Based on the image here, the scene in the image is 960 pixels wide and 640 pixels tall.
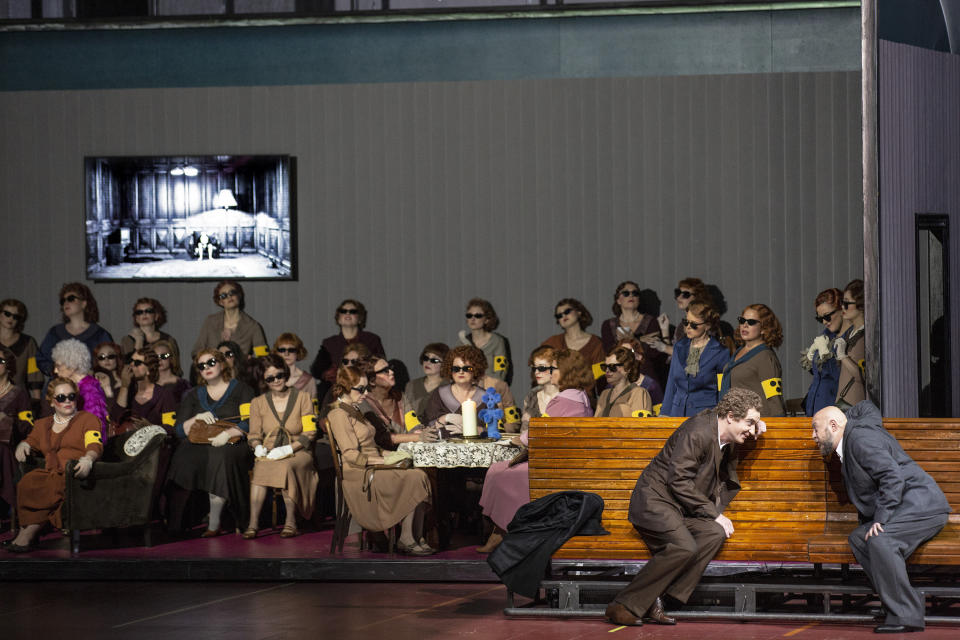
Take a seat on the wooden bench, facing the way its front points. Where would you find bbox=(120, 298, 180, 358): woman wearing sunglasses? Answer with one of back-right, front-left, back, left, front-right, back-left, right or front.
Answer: back-right

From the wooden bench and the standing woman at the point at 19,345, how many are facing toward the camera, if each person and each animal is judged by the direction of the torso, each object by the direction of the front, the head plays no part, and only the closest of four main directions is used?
2

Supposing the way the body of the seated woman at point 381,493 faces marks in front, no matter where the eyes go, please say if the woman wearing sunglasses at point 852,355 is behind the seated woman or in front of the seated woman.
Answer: in front

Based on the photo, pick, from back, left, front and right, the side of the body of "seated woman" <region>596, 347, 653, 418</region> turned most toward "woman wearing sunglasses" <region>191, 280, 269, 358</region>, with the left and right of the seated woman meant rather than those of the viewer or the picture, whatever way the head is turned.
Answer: right

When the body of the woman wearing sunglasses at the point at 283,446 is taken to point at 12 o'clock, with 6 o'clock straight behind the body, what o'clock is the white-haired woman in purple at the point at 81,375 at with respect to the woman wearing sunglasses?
The white-haired woman in purple is roughly at 4 o'clock from the woman wearing sunglasses.

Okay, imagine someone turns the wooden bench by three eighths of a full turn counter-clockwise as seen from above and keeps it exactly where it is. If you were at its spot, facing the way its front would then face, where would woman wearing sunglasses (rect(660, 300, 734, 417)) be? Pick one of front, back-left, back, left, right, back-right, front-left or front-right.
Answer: front-left

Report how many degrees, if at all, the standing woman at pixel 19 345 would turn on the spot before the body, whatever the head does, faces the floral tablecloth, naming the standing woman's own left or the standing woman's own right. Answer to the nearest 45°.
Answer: approximately 45° to the standing woman's own left

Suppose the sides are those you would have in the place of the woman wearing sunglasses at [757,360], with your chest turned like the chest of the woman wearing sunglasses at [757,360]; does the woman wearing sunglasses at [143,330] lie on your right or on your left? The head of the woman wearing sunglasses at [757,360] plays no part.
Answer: on your right

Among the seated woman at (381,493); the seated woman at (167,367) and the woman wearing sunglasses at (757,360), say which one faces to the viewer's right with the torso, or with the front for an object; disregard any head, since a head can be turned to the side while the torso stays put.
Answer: the seated woman at (381,493)

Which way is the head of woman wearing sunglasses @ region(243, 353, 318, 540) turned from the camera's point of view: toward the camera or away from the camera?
toward the camera

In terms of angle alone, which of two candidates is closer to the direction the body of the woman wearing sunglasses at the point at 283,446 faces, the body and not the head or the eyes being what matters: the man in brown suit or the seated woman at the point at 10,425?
the man in brown suit

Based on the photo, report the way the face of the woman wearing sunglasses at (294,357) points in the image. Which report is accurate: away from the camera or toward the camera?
toward the camera

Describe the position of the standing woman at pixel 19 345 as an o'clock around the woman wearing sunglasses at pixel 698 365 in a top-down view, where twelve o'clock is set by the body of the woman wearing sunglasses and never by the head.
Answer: The standing woman is roughly at 2 o'clock from the woman wearing sunglasses.

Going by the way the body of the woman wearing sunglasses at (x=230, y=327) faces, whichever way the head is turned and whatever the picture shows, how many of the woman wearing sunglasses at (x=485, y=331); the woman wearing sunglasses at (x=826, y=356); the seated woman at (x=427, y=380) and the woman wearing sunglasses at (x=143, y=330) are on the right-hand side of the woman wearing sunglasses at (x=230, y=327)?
1

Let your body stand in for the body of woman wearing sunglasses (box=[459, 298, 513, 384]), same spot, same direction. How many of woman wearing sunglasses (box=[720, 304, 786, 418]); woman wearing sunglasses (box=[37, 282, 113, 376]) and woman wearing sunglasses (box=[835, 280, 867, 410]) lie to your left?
2

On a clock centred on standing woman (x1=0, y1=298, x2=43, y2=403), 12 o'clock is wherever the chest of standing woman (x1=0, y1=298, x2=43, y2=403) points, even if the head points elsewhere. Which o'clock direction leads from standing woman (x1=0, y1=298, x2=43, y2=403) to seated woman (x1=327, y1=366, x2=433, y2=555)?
seated woman (x1=327, y1=366, x2=433, y2=555) is roughly at 11 o'clock from standing woman (x1=0, y1=298, x2=43, y2=403).

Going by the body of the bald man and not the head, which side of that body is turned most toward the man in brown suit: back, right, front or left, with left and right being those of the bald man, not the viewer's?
front

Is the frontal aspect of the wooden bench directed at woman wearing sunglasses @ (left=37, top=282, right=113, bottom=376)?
no

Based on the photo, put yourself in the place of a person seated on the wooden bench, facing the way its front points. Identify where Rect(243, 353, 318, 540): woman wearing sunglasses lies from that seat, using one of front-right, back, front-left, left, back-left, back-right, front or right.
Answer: back-right
